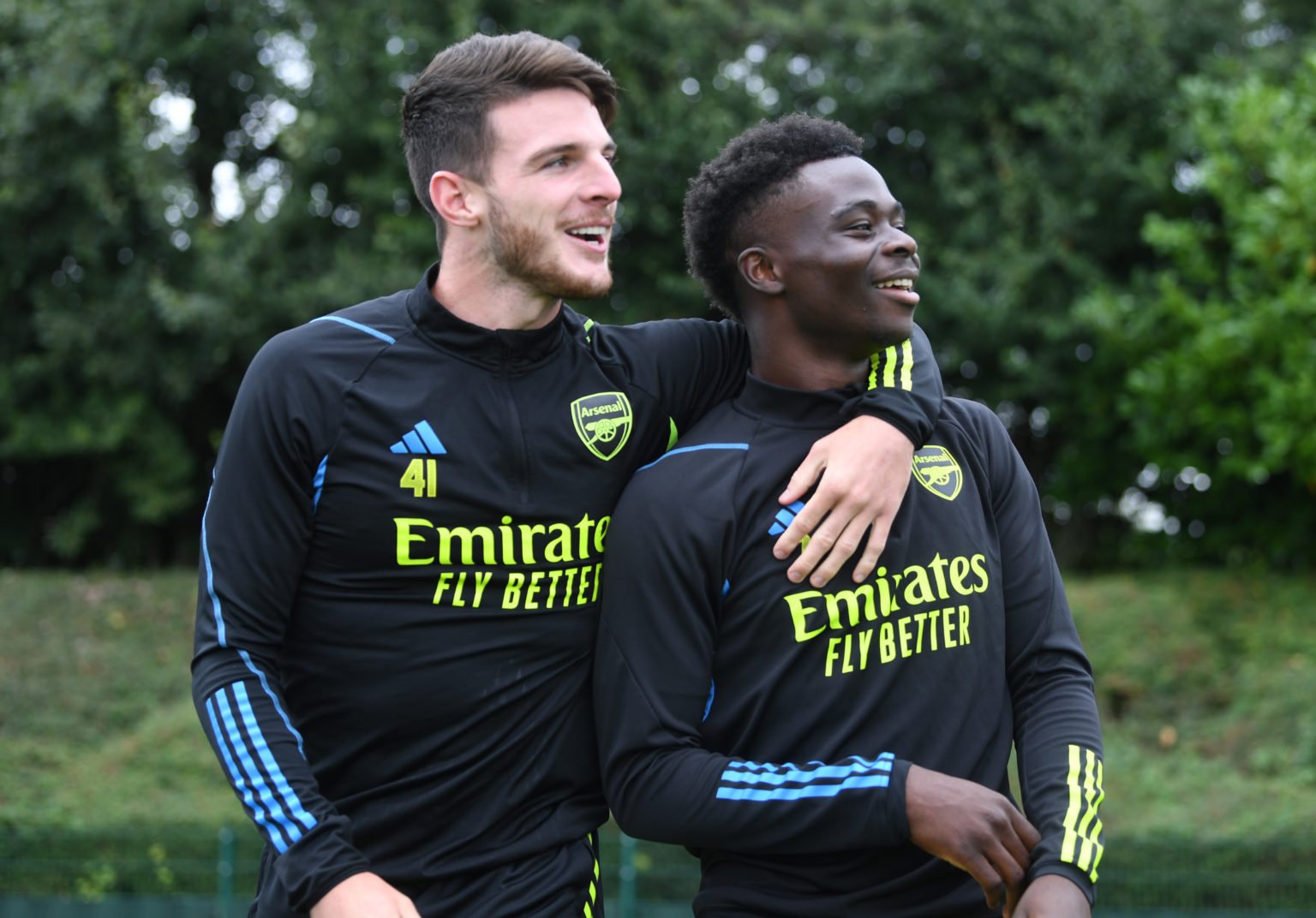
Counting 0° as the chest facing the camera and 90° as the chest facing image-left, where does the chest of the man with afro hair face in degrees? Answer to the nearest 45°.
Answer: approximately 315°

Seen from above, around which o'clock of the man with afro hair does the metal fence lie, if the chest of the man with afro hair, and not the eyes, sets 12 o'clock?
The metal fence is roughly at 7 o'clock from the man with afro hair.

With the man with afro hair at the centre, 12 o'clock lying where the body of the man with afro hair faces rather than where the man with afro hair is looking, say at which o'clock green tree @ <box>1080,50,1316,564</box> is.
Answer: The green tree is roughly at 8 o'clock from the man with afro hair.

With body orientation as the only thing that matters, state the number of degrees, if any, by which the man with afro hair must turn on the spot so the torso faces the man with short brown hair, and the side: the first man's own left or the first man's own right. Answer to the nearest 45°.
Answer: approximately 135° to the first man's own right
